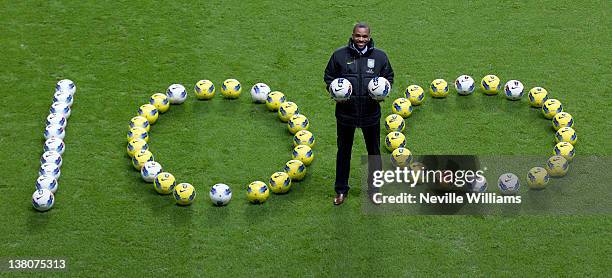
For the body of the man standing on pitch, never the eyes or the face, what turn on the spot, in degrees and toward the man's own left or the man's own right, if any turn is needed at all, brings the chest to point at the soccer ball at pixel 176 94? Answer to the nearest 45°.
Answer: approximately 135° to the man's own right

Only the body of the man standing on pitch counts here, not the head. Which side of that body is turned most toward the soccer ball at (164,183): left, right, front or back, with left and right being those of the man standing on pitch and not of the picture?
right

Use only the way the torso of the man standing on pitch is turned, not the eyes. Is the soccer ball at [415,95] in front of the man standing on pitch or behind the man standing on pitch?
behind

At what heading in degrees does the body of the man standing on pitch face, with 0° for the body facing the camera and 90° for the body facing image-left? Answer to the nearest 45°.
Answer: approximately 0°

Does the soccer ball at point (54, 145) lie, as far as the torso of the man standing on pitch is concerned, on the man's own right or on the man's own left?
on the man's own right

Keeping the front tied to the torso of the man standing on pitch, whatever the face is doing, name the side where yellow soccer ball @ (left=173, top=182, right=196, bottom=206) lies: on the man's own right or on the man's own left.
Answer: on the man's own right

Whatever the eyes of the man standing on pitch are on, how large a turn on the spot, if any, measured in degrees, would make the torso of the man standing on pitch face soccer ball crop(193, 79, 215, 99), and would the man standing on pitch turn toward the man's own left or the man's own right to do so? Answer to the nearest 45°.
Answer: approximately 135° to the man's own right

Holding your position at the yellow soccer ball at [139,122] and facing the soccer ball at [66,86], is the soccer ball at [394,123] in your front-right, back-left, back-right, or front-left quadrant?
back-right

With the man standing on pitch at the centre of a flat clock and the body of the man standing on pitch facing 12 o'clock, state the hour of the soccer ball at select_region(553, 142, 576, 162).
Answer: The soccer ball is roughly at 8 o'clock from the man standing on pitch.

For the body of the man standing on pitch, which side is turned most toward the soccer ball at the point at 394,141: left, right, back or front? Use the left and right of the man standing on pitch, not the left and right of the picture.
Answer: back

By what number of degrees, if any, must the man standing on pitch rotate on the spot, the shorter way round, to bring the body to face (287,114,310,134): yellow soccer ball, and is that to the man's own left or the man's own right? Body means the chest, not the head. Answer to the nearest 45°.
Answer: approximately 135° to the man's own right

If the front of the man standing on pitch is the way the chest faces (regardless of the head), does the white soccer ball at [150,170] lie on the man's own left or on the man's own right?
on the man's own right
